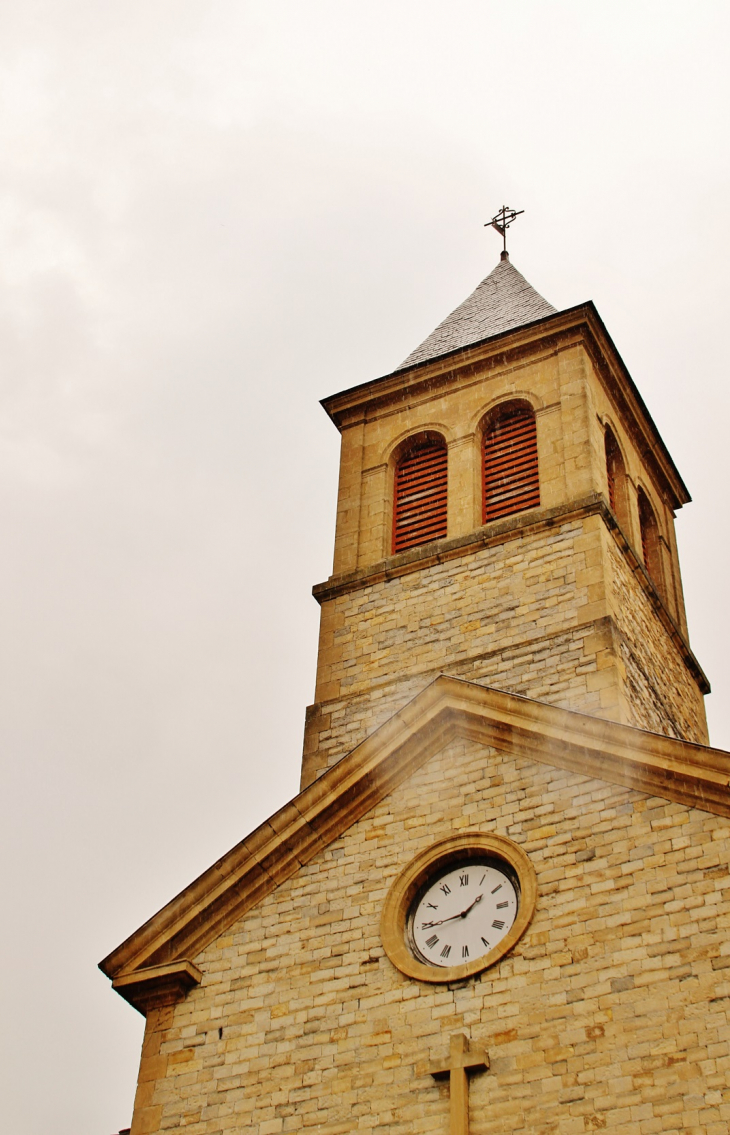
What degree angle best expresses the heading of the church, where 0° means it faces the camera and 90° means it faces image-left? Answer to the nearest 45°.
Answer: approximately 45°
